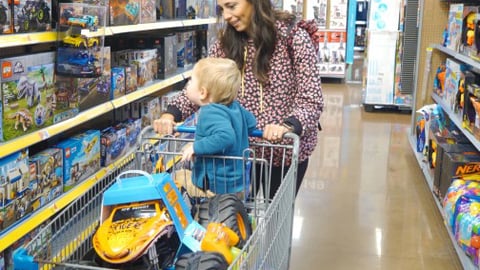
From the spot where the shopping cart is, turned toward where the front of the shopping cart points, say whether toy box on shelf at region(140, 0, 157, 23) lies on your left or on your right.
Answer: on your right

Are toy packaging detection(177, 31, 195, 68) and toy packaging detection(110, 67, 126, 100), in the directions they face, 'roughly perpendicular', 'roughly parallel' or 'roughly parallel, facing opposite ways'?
roughly parallel

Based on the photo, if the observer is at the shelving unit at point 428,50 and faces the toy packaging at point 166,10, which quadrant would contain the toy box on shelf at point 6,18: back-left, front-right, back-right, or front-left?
front-left

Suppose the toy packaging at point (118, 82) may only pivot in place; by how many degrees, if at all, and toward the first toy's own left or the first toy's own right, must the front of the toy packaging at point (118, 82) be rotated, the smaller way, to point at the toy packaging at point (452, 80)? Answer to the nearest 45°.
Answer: approximately 45° to the first toy's own left

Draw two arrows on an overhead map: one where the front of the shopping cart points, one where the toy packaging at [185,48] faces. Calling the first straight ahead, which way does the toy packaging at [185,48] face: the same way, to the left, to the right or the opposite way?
to the left

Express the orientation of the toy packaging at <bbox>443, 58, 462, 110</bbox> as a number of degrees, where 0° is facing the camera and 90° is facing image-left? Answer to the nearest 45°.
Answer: approximately 45°

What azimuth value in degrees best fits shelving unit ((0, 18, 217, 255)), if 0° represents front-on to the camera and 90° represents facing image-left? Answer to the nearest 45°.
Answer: approximately 315°

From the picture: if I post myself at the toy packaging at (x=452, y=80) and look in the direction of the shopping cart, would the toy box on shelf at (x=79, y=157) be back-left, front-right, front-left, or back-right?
front-right

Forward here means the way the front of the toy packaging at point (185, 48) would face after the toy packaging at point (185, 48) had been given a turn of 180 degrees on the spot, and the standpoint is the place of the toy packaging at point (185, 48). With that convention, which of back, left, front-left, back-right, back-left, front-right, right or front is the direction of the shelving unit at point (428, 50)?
back-right

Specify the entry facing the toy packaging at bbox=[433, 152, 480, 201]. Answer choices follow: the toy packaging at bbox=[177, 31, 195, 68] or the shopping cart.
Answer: the toy packaging at bbox=[177, 31, 195, 68]

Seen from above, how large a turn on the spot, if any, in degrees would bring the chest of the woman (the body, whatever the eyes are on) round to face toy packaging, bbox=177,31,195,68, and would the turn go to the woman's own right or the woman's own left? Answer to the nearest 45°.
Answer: approximately 135° to the woman's own right

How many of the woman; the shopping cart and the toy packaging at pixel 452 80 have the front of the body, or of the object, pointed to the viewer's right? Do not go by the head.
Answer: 0

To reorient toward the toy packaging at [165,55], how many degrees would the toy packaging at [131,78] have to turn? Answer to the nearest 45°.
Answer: approximately 135° to its left

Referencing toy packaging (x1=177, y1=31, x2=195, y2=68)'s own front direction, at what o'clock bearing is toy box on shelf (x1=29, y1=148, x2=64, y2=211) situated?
The toy box on shelf is roughly at 2 o'clock from the toy packaging.

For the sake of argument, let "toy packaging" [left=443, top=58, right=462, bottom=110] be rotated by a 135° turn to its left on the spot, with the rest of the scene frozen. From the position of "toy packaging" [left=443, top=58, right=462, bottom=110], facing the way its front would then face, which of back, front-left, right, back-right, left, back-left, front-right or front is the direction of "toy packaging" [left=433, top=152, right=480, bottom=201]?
right

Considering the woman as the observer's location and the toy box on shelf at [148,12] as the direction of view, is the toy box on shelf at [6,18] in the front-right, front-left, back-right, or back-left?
front-left

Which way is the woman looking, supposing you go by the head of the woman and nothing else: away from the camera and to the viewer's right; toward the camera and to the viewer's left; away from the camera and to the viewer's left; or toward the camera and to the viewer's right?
toward the camera and to the viewer's left

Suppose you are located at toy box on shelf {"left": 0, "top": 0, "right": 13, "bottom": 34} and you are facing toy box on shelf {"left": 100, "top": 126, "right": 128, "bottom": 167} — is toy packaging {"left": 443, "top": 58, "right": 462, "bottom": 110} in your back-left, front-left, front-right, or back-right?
front-right
